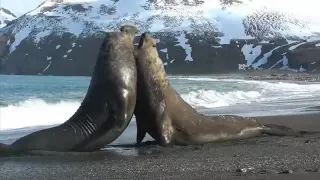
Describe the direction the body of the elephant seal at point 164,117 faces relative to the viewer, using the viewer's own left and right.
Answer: facing to the left of the viewer

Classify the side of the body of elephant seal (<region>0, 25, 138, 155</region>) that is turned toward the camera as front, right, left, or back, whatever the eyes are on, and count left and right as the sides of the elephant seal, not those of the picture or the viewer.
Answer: right

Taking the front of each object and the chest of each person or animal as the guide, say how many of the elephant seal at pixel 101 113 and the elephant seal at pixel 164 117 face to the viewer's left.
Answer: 1

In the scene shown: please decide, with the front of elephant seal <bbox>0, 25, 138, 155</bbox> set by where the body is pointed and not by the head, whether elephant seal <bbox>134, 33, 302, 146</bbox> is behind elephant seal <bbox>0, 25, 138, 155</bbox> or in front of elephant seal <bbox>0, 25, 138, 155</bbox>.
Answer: in front

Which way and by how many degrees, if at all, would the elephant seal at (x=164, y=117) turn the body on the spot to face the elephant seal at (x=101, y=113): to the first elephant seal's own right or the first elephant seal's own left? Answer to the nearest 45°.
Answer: approximately 45° to the first elephant seal's own left

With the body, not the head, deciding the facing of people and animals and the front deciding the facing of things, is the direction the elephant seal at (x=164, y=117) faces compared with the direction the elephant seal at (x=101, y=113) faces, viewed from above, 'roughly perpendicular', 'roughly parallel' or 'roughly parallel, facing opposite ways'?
roughly parallel, facing opposite ways
